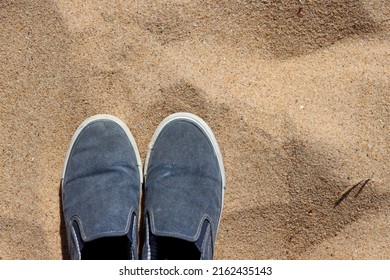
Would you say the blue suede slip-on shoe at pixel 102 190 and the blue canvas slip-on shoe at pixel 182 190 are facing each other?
no

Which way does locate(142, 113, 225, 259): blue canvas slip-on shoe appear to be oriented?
away from the camera

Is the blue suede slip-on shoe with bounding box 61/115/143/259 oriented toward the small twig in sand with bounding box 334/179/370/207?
no

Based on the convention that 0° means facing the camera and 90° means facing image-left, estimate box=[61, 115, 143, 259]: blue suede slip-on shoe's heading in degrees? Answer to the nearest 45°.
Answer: approximately 180°

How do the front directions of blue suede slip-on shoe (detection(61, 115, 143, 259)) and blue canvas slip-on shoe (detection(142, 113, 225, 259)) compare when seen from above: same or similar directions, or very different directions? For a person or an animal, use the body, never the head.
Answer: same or similar directions
